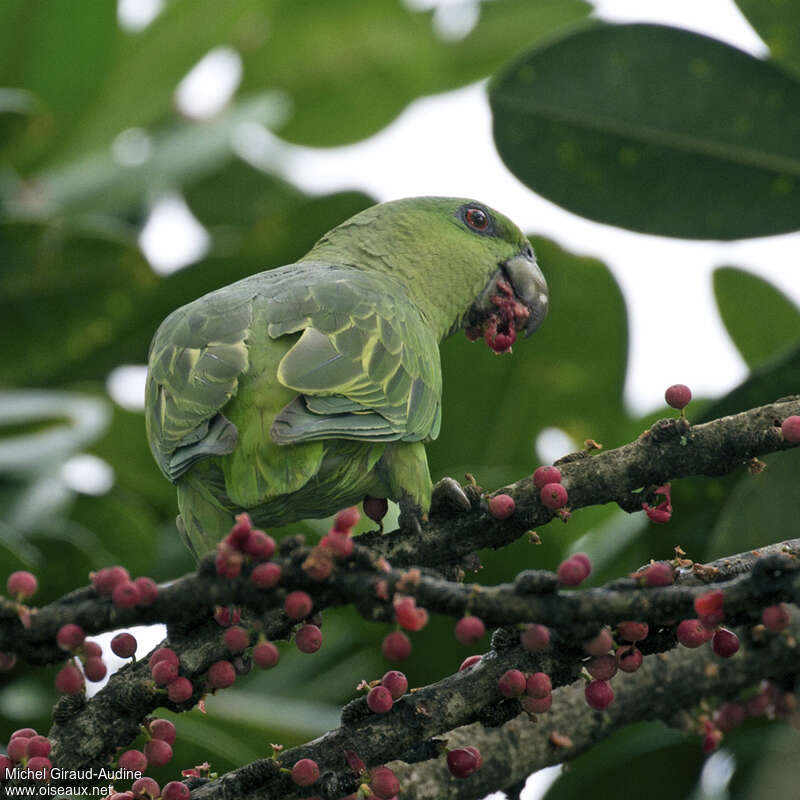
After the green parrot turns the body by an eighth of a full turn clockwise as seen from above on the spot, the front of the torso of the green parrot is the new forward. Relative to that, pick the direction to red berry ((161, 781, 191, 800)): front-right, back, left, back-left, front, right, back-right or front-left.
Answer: right

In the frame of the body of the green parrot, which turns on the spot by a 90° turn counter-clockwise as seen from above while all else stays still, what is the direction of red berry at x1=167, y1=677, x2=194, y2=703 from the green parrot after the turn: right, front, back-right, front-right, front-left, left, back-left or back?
front-left

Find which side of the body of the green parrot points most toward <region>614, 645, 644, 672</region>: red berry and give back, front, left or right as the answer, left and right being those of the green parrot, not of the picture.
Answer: right

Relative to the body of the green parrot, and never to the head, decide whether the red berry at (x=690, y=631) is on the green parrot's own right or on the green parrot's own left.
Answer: on the green parrot's own right

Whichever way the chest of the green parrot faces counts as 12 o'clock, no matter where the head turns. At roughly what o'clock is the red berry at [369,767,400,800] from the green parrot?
The red berry is roughly at 4 o'clock from the green parrot.

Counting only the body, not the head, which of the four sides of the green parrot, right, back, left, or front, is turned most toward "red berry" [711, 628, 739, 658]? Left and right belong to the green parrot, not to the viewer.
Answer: right

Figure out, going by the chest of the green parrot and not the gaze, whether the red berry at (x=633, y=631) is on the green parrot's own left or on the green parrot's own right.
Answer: on the green parrot's own right

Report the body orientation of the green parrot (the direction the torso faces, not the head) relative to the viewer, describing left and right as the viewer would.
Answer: facing away from the viewer and to the right of the viewer

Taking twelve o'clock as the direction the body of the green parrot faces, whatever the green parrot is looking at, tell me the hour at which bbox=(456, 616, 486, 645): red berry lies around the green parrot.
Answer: The red berry is roughly at 4 o'clock from the green parrot.

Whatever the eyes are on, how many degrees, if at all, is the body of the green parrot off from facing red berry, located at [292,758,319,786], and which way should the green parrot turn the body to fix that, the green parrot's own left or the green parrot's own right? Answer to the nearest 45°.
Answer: approximately 135° to the green parrot's own right

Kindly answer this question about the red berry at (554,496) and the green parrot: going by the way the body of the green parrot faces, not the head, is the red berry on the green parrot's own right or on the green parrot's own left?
on the green parrot's own right

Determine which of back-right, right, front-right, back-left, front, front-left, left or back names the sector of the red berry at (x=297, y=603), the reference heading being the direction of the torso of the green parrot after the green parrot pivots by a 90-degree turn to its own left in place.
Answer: back-left
